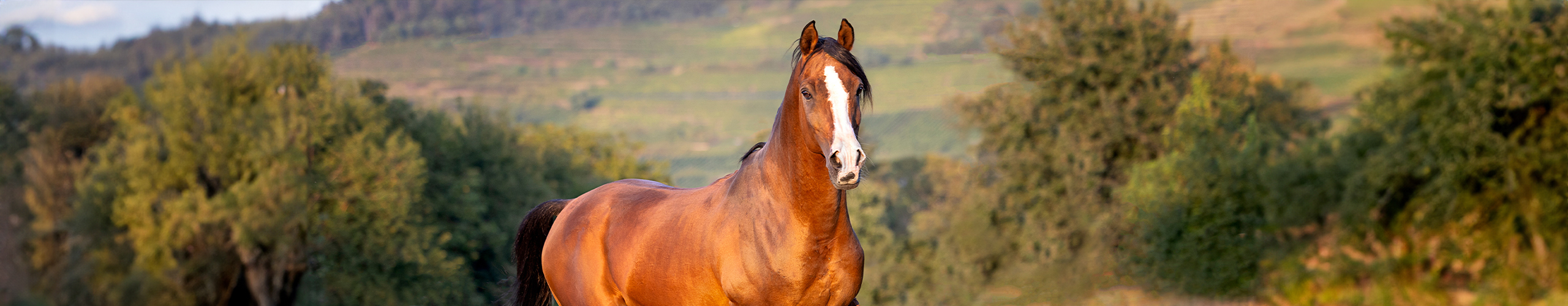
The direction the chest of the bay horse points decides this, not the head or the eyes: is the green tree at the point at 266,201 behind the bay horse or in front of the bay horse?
behind

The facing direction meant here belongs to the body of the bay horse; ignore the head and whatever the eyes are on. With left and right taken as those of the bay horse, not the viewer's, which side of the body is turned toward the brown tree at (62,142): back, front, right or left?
back

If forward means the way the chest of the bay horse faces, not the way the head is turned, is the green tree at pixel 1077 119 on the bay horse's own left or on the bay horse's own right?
on the bay horse's own left

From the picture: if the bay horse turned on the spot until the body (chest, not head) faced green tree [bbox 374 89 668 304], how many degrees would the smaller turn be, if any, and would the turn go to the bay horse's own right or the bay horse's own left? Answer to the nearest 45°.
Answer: approximately 135° to the bay horse's own left

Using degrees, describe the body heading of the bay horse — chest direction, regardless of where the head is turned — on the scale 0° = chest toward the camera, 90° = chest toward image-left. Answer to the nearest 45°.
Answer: approximately 315°

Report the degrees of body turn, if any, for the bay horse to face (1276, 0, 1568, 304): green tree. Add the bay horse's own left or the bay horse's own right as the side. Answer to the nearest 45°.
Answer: approximately 90° to the bay horse's own left

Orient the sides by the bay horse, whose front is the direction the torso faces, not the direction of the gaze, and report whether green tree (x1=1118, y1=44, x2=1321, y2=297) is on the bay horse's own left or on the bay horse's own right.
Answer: on the bay horse's own left

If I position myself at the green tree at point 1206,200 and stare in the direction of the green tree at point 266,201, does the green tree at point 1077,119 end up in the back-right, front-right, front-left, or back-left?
front-right
